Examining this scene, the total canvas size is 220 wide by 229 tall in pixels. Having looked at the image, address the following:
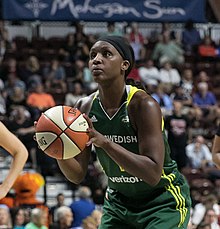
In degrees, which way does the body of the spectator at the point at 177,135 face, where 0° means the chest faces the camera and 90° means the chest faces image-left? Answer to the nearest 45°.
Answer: approximately 0°

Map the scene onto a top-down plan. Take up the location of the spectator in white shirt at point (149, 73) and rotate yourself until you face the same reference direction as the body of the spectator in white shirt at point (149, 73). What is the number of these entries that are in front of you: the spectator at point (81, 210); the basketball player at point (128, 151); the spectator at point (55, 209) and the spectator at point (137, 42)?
3

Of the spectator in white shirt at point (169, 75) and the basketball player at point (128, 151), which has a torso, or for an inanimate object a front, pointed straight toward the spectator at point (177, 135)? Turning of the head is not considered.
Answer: the spectator in white shirt

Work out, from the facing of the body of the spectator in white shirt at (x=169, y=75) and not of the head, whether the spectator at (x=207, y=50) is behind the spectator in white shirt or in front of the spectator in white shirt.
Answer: behind

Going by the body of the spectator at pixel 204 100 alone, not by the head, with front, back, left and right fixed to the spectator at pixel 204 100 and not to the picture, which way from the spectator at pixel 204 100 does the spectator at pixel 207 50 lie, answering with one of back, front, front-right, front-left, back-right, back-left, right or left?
back

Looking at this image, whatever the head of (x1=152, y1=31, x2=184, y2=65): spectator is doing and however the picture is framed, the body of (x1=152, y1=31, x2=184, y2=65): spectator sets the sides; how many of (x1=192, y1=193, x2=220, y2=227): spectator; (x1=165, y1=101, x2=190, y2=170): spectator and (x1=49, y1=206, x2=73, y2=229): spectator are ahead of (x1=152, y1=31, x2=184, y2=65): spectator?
3

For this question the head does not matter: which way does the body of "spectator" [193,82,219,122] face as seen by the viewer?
toward the camera

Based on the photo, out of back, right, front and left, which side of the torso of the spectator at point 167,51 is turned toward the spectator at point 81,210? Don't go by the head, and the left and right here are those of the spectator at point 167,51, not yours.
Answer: front

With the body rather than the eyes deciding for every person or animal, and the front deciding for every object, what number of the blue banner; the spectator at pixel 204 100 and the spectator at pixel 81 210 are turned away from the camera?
1

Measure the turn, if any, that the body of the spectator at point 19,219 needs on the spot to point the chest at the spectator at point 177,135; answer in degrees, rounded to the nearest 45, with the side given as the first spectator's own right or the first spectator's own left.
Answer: approximately 90° to the first spectator's own left

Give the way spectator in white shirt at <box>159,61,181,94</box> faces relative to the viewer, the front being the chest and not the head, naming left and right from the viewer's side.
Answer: facing the viewer

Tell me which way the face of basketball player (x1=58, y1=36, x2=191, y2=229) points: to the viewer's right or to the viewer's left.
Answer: to the viewer's left

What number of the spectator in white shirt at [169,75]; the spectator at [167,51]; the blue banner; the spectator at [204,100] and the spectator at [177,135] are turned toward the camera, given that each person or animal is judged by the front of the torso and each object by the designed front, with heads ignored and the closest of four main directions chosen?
5

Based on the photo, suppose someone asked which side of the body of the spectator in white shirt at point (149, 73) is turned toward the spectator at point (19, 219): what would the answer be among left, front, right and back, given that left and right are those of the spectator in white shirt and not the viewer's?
front

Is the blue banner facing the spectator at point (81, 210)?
yes
